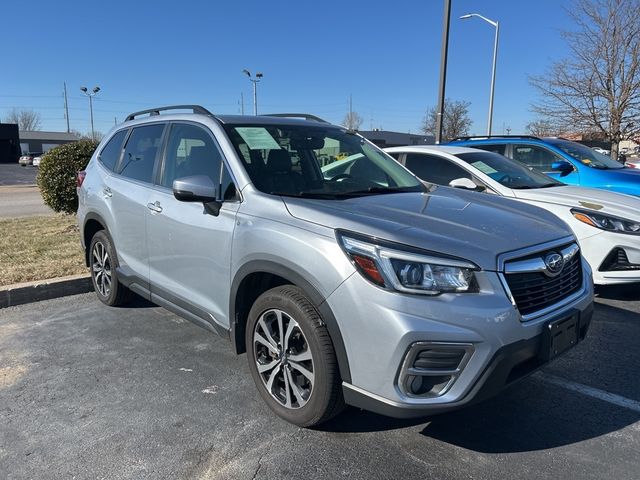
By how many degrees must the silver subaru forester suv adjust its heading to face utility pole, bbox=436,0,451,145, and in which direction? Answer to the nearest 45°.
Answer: approximately 135° to its left

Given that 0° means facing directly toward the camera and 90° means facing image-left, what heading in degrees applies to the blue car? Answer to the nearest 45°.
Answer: approximately 315°

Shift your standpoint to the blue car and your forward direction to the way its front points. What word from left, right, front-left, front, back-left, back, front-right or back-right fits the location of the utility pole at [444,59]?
back

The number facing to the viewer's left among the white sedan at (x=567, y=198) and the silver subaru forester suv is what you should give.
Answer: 0

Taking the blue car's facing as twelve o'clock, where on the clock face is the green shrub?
The green shrub is roughly at 4 o'clock from the blue car.

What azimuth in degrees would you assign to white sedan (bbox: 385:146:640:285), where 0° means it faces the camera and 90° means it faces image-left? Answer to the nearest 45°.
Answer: approximately 315°

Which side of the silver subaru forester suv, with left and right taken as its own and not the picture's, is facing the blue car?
left

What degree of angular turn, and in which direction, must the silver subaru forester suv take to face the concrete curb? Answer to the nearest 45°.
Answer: approximately 180°

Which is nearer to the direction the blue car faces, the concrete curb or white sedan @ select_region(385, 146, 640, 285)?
the white sedan

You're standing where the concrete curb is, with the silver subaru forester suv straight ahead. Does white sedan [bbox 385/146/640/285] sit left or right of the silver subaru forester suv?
left
